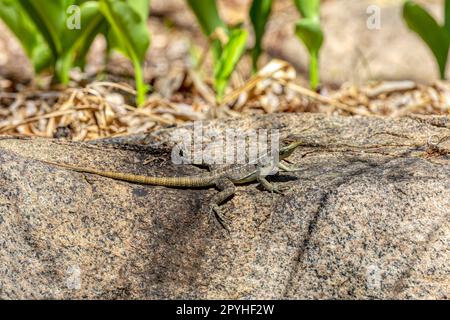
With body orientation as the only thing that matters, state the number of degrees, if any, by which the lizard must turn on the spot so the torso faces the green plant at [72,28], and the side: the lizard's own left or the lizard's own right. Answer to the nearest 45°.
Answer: approximately 90° to the lizard's own left

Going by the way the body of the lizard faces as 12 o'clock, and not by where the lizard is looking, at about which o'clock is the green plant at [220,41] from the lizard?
The green plant is roughly at 9 o'clock from the lizard.

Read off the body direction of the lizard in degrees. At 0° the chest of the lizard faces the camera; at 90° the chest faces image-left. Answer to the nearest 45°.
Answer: approximately 270°

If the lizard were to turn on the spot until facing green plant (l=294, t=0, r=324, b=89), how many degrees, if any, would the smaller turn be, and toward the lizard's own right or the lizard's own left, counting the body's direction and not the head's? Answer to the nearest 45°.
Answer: approximately 45° to the lizard's own left

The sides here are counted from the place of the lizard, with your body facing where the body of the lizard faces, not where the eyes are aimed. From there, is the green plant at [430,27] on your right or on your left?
on your left
